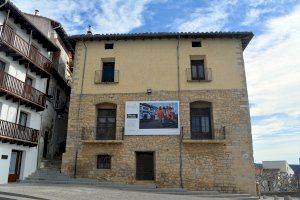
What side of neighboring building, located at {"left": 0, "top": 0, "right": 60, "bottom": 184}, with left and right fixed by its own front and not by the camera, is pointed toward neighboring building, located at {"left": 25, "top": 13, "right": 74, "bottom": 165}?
left

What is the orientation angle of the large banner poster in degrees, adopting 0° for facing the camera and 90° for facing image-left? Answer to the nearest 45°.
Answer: approximately 0°

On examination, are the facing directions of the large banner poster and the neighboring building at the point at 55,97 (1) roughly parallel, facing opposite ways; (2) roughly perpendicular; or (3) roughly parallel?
roughly perpendicular

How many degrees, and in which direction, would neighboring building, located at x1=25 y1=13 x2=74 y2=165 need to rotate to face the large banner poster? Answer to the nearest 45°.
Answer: approximately 45° to its right

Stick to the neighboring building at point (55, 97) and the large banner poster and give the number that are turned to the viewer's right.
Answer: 1

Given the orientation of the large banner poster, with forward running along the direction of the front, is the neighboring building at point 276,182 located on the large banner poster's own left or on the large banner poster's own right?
on the large banner poster's own left

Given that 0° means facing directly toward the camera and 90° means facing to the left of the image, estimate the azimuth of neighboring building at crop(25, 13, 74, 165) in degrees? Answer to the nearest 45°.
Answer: approximately 270°
